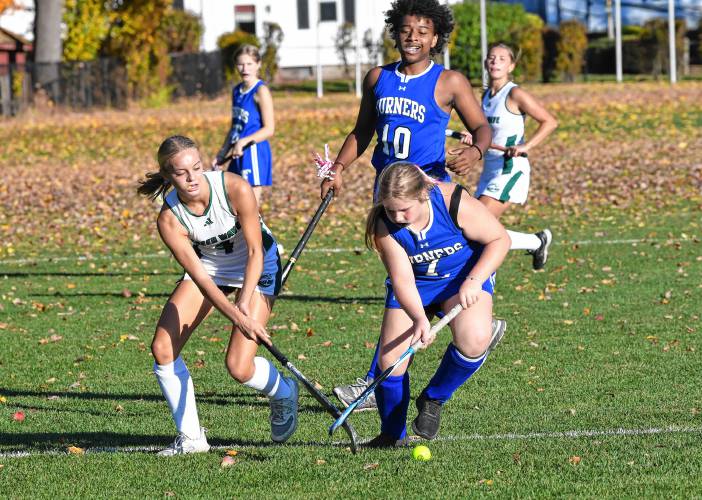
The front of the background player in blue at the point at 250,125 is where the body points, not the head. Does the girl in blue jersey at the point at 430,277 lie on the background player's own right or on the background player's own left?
on the background player's own left

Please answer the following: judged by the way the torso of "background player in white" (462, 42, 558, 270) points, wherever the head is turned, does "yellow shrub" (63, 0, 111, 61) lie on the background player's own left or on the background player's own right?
on the background player's own right

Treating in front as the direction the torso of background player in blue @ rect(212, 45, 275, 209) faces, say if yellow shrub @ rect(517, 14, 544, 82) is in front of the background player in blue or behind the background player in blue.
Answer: behind

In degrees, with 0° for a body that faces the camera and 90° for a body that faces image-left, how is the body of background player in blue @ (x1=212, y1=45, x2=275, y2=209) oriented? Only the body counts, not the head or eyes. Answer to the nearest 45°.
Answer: approximately 45°

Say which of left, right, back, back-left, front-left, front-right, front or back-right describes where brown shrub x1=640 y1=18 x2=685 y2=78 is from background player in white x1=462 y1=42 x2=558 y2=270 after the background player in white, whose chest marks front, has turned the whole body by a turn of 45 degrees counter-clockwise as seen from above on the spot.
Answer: back

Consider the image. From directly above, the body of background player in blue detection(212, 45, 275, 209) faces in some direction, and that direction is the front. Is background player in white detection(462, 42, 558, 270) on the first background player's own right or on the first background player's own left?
on the first background player's own left

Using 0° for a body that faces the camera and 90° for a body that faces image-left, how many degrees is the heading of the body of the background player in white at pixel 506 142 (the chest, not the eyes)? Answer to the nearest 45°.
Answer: approximately 45°

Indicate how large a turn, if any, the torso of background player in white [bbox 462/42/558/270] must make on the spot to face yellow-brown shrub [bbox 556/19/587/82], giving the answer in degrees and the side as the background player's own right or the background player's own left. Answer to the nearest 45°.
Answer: approximately 135° to the background player's own right
